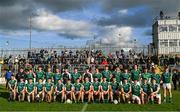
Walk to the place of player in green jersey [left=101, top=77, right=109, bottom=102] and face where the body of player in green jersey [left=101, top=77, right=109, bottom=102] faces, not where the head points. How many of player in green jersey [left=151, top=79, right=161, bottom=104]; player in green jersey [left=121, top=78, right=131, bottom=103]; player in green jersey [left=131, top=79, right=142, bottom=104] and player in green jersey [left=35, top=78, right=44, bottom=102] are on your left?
3

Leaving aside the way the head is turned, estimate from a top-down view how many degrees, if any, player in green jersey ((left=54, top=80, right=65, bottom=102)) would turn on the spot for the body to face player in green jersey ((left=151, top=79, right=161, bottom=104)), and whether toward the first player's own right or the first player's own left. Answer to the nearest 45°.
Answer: approximately 90° to the first player's own left

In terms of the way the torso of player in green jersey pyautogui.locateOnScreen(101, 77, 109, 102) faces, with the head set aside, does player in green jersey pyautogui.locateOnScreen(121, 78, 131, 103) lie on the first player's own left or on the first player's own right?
on the first player's own left

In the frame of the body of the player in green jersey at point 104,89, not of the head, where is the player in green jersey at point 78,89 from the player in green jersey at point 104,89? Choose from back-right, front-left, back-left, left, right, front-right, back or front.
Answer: right

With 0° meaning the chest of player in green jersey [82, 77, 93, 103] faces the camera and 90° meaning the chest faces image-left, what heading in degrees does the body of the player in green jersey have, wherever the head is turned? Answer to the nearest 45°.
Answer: approximately 0°

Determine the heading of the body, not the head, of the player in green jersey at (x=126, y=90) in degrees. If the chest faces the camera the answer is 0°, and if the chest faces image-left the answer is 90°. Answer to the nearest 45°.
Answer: approximately 0°

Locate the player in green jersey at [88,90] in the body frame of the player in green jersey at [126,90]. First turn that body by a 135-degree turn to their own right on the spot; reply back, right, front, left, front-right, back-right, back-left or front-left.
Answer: front-left

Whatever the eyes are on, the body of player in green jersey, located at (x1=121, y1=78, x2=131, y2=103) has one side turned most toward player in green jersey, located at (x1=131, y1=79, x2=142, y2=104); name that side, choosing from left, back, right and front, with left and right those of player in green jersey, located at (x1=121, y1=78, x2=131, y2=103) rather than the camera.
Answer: left

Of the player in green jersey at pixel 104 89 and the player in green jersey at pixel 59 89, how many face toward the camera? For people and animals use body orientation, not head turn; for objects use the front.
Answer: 2

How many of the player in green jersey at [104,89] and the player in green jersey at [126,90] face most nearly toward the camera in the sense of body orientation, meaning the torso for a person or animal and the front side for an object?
2

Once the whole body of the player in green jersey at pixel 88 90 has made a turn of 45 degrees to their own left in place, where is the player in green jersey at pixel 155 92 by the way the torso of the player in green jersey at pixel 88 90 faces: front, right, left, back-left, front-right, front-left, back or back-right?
front-left
